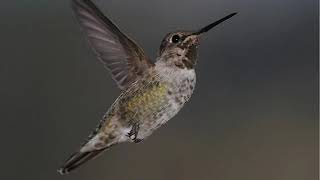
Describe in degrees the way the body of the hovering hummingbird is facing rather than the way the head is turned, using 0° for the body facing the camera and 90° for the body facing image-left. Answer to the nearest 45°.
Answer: approximately 270°
